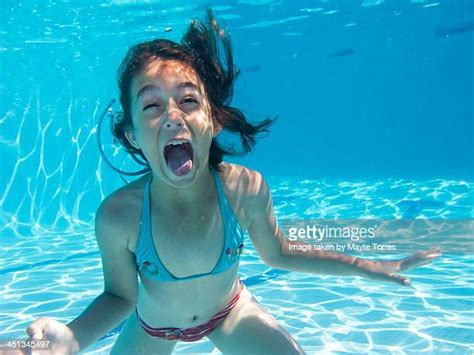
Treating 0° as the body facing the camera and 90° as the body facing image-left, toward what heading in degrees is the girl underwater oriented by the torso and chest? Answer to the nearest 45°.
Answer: approximately 0°
